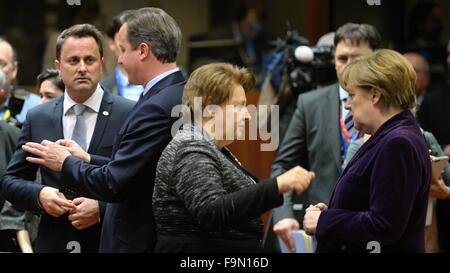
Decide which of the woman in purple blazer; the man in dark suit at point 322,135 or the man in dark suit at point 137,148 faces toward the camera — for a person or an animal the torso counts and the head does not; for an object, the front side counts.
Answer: the man in dark suit at point 322,135

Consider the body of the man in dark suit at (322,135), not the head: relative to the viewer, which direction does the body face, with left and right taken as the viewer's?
facing the viewer

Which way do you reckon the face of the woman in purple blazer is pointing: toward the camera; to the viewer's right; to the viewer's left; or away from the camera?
to the viewer's left

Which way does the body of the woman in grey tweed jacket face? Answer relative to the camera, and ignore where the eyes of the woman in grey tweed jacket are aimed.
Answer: to the viewer's right

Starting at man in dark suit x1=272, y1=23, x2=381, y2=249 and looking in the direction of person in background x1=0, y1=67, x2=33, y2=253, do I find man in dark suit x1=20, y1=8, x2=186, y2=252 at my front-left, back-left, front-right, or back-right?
front-left

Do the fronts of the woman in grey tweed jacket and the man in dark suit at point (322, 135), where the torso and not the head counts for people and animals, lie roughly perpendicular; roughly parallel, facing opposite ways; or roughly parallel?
roughly perpendicular

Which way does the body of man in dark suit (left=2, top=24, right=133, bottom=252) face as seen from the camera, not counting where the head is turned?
toward the camera

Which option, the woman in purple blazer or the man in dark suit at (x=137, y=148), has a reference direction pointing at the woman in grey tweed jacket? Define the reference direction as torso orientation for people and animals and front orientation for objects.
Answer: the woman in purple blazer

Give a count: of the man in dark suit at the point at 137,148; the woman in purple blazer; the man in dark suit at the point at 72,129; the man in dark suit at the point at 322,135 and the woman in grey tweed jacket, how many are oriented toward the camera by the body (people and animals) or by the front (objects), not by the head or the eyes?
2

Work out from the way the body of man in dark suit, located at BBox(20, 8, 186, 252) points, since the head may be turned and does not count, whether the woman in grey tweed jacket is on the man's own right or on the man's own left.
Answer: on the man's own left

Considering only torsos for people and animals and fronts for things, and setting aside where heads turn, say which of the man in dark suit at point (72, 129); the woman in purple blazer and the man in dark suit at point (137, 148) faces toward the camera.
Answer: the man in dark suit at point (72, 129)
